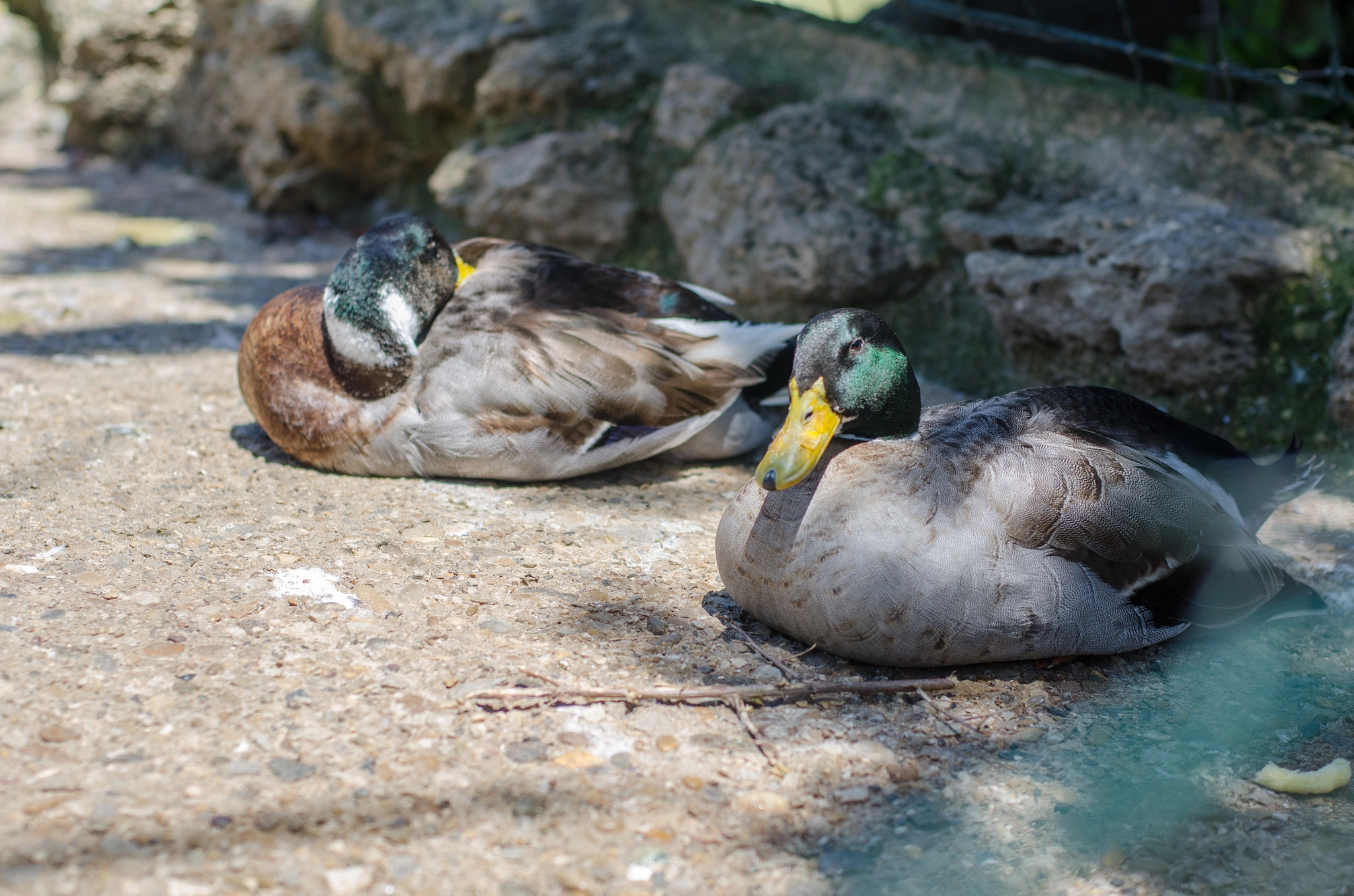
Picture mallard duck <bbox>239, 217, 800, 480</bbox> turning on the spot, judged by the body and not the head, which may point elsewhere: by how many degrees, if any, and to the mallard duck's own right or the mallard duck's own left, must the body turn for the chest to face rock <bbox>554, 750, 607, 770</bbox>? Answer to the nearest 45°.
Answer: approximately 90° to the mallard duck's own left

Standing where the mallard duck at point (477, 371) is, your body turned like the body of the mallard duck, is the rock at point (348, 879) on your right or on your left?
on your left

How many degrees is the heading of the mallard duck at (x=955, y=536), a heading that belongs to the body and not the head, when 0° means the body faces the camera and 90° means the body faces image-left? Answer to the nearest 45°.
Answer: approximately 45°

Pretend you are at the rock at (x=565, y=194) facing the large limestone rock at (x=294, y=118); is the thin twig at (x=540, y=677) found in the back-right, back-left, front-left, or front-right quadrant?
back-left

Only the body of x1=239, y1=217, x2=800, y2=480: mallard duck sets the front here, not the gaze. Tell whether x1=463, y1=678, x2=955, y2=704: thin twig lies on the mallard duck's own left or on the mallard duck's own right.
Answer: on the mallard duck's own left

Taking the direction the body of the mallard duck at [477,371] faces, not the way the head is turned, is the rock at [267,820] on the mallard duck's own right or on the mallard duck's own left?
on the mallard duck's own left

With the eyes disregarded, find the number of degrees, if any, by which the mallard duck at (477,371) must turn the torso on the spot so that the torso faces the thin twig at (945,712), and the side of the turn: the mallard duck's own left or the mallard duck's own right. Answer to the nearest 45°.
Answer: approximately 135° to the mallard duck's own left

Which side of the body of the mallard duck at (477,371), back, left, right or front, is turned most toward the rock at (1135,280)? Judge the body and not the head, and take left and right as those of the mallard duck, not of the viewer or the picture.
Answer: back

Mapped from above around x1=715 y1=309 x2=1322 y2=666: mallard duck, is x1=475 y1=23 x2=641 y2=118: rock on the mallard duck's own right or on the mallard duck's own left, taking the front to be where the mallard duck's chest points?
on the mallard duck's own right

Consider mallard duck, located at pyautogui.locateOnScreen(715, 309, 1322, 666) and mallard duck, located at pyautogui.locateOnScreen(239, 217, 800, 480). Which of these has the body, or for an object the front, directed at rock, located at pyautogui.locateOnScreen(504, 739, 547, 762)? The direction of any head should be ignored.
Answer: mallard duck, located at pyautogui.locateOnScreen(715, 309, 1322, 666)

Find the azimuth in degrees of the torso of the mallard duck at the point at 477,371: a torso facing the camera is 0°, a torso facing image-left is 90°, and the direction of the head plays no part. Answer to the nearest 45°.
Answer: approximately 90°
